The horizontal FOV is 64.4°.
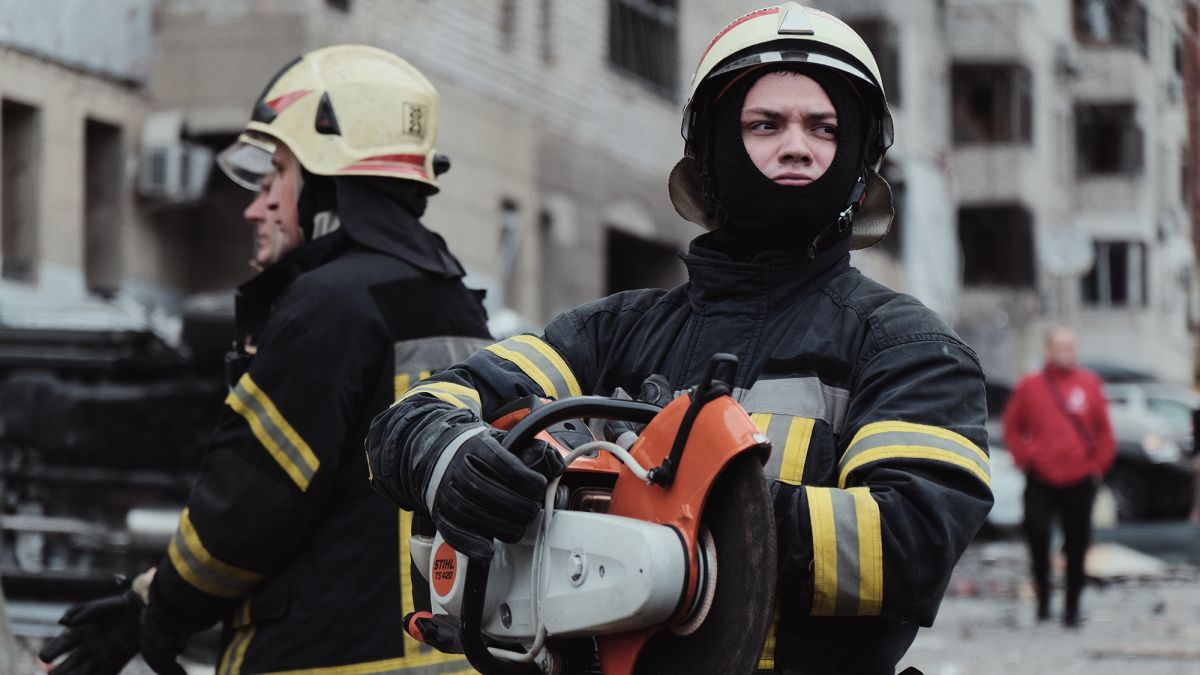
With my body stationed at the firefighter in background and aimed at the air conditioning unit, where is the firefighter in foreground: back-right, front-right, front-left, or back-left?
back-right

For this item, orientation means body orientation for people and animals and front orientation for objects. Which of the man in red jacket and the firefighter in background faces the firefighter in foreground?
the man in red jacket

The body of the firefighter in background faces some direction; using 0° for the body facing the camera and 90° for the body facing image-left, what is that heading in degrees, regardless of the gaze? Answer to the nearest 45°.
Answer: approximately 90°

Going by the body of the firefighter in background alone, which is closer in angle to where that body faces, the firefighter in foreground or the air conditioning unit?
the air conditioning unit

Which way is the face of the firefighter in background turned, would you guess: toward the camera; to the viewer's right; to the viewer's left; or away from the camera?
to the viewer's left

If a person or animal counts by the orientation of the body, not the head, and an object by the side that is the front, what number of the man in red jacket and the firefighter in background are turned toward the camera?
1

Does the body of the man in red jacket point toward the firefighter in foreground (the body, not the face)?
yes

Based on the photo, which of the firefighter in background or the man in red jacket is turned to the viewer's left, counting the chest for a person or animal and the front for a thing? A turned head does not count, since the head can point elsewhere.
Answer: the firefighter in background
